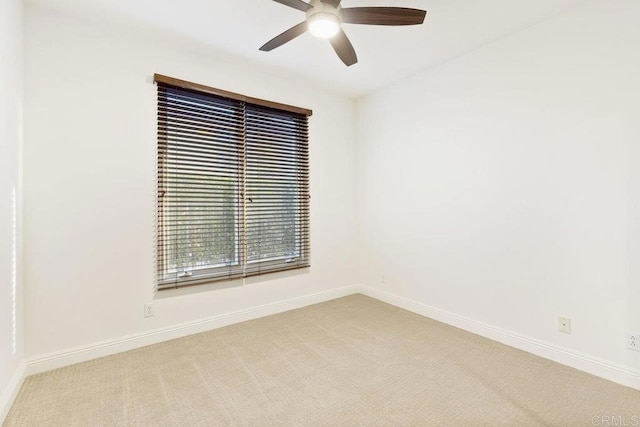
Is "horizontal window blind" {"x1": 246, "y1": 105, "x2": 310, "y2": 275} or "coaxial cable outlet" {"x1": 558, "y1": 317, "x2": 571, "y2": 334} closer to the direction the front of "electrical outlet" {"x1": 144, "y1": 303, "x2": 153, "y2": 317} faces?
the coaxial cable outlet

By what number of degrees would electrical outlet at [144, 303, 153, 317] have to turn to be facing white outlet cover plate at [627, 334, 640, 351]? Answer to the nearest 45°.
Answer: approximately 45° to its left

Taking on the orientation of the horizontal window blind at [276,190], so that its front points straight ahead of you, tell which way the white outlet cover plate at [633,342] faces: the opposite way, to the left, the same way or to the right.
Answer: to the right

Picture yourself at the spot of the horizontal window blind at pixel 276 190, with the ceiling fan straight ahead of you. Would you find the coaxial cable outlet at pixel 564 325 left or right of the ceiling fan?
left

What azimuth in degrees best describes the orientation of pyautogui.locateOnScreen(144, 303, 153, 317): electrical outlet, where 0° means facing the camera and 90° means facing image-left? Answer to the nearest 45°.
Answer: approximately 0°

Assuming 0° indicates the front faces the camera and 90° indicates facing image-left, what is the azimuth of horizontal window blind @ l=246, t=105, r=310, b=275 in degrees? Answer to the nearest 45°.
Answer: approximately 315°
